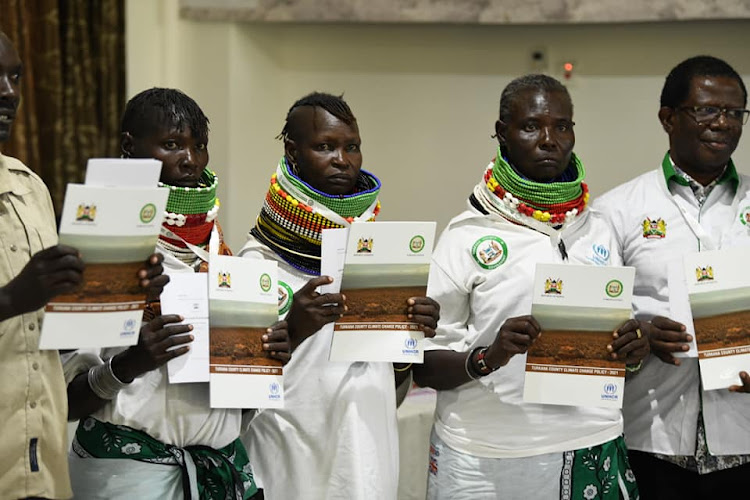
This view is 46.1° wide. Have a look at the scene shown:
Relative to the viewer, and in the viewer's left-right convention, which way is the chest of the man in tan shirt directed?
facing the viewer and to the right of the viewer

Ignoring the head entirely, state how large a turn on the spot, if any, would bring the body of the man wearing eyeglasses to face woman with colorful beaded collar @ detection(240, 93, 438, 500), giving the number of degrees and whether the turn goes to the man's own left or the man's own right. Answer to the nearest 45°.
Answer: approximately 45° to the man's own right

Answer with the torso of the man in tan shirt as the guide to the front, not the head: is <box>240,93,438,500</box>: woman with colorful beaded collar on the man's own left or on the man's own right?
on the man's own left

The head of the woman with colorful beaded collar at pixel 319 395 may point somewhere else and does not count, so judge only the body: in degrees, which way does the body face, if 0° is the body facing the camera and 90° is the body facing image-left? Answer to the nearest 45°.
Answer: approximately 315°

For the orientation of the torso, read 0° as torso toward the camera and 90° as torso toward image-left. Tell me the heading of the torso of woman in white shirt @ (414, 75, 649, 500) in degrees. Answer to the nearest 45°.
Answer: approximately 315°

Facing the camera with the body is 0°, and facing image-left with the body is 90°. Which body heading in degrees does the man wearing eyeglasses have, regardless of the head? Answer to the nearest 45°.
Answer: approximately 0°

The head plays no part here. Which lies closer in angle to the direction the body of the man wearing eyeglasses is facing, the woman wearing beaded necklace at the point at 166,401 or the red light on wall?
the woman wearing beaded necklace

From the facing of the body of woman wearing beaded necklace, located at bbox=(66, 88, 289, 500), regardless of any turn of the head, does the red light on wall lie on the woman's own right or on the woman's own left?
on the woman's own left
